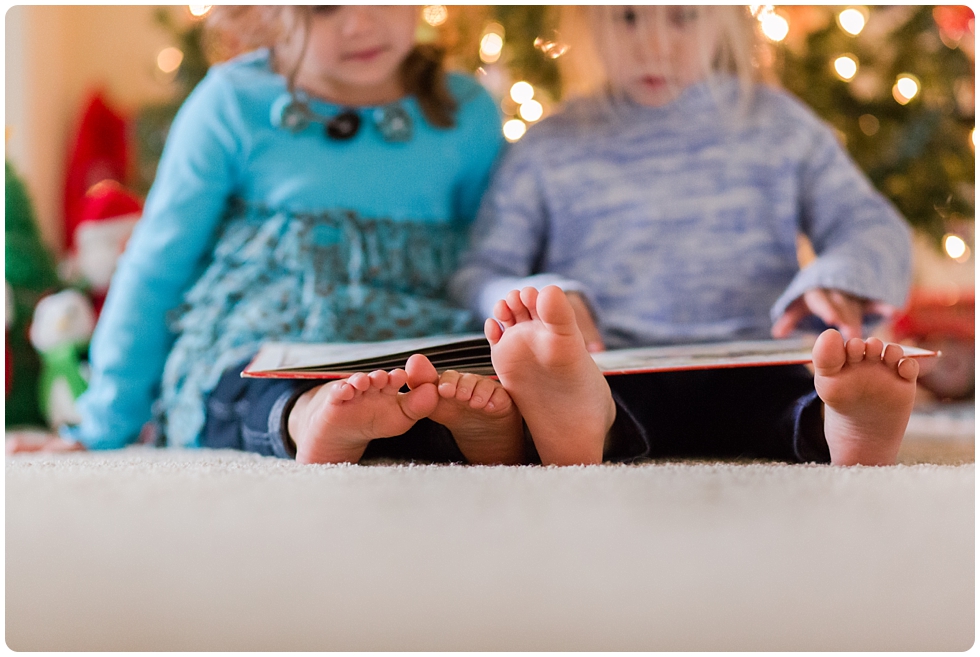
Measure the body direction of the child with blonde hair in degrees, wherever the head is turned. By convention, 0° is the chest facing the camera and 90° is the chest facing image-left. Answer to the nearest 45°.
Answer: approximately 0°

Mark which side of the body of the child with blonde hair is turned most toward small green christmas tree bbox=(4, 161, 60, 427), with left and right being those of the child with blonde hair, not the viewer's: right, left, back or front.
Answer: right

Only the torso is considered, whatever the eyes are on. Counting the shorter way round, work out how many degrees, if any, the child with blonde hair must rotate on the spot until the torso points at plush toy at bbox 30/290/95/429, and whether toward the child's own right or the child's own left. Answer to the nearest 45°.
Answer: approximately 90° to the child's own right
